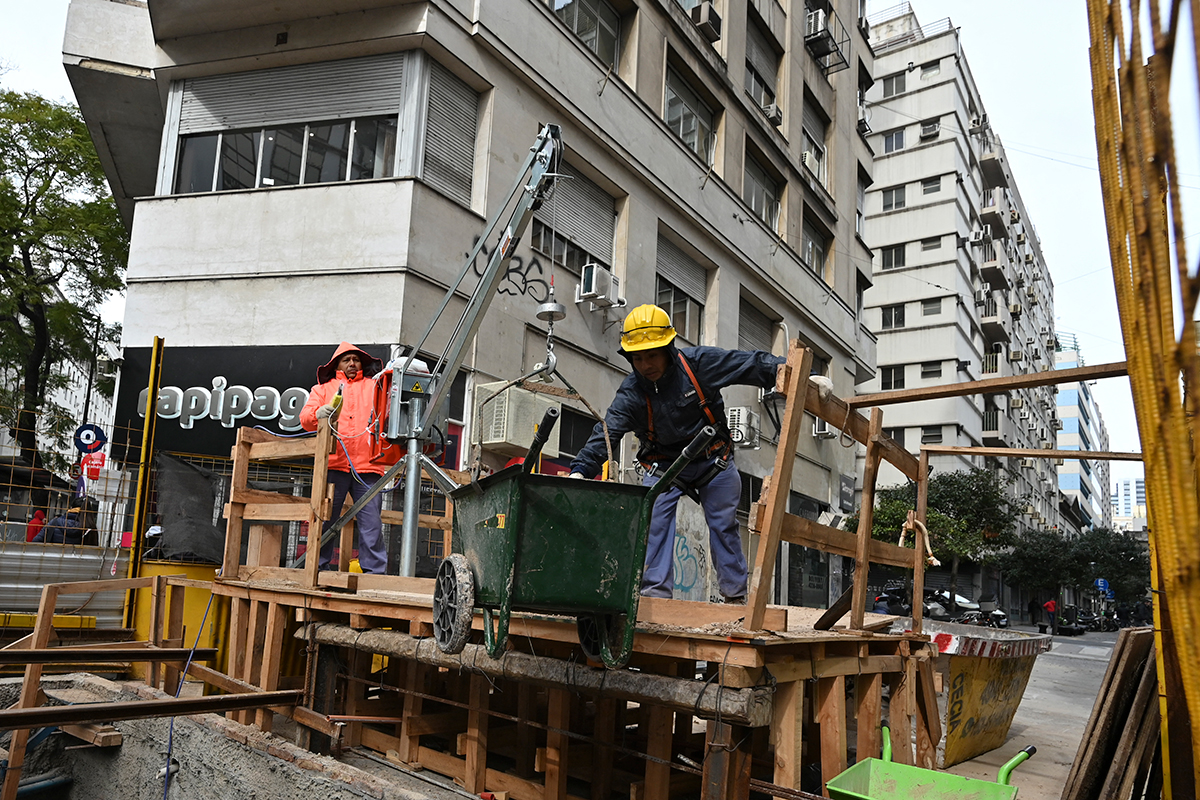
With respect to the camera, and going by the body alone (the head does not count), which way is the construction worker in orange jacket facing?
toward the camera

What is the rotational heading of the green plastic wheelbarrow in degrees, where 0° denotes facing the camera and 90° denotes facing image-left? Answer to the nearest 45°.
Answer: approximately 45°

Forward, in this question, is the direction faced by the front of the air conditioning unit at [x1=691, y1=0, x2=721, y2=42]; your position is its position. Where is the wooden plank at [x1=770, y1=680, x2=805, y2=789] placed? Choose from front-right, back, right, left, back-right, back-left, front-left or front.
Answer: front-right

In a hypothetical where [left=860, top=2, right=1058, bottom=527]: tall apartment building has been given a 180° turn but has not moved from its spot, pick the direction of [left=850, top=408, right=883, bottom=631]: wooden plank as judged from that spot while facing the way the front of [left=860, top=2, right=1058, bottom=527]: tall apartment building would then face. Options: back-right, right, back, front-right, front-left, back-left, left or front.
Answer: back-left

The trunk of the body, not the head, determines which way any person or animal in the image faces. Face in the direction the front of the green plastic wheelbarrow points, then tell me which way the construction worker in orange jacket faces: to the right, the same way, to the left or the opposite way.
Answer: to the left

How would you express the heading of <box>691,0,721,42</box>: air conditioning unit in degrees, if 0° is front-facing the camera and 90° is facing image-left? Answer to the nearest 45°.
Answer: approximately 315°

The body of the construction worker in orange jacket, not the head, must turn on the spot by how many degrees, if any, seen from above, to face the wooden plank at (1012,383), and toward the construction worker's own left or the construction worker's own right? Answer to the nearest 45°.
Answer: approximately 45° to the construction worker's own left

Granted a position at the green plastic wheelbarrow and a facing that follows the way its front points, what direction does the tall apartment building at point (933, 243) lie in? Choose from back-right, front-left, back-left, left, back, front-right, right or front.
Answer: back-right

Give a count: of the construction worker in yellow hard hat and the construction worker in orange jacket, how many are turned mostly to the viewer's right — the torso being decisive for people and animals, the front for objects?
0

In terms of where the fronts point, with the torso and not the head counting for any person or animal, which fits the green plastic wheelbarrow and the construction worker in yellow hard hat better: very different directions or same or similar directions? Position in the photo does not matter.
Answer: same or similar directions

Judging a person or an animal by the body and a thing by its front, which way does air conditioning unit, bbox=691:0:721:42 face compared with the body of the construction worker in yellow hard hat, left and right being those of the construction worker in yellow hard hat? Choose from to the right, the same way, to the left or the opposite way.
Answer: to the left

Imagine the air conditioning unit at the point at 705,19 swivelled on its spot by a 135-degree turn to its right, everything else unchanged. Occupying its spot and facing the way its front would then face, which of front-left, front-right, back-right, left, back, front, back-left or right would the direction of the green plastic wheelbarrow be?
left

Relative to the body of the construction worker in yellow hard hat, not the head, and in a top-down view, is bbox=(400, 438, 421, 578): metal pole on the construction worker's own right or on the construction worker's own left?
on the construction worker's own right

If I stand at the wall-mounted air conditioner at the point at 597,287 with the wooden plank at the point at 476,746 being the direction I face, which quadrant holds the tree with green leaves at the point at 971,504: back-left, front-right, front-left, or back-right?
back-left
